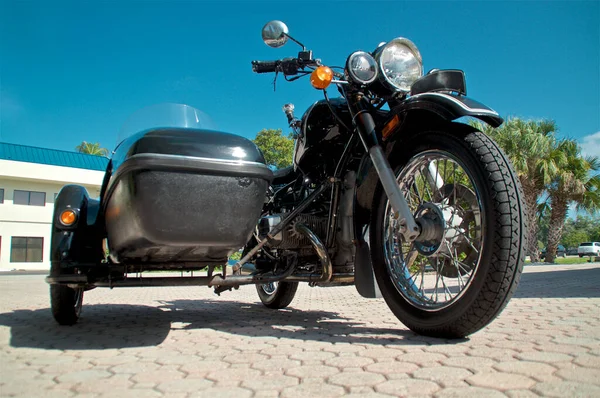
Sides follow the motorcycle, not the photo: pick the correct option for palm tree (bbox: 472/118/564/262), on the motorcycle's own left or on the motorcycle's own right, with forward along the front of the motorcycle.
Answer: on the motorcycle's own left

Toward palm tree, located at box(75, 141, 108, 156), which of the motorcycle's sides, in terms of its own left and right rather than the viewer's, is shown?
back

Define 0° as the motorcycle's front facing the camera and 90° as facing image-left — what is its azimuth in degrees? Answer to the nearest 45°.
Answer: approximately 315°

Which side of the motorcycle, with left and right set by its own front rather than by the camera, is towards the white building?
back

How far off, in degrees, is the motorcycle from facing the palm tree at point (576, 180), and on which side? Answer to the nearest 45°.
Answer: approximately 90° to its left

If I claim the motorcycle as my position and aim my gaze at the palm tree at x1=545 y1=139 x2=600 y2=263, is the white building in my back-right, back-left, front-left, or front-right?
front-left
